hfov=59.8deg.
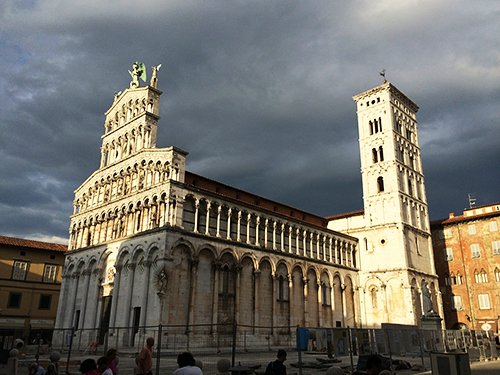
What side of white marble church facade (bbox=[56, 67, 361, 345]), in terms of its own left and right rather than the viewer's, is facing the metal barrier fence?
left

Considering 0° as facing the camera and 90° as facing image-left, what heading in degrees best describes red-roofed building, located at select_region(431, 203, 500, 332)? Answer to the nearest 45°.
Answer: approximately 45°

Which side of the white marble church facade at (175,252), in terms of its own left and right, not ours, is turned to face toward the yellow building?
right

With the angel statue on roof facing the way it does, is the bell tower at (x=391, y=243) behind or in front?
behind

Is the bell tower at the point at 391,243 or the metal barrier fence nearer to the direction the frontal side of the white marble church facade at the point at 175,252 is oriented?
the metal barrier fence

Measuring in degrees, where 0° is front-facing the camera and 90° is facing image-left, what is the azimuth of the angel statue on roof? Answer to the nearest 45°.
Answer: approximately 45°

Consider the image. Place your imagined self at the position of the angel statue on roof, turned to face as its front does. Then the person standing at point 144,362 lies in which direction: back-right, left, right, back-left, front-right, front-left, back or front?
front-left

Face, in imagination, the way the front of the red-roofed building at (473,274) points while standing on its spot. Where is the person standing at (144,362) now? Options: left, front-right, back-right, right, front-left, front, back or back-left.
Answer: front-left

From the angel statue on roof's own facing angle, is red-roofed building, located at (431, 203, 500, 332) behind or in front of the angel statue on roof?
behind
